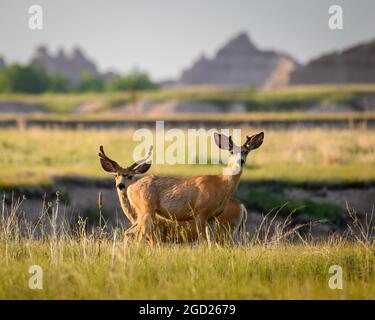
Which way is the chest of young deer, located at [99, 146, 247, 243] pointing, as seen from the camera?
to the viewer's left

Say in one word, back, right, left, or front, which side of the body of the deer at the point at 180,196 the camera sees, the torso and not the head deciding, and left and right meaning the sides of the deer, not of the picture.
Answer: right
